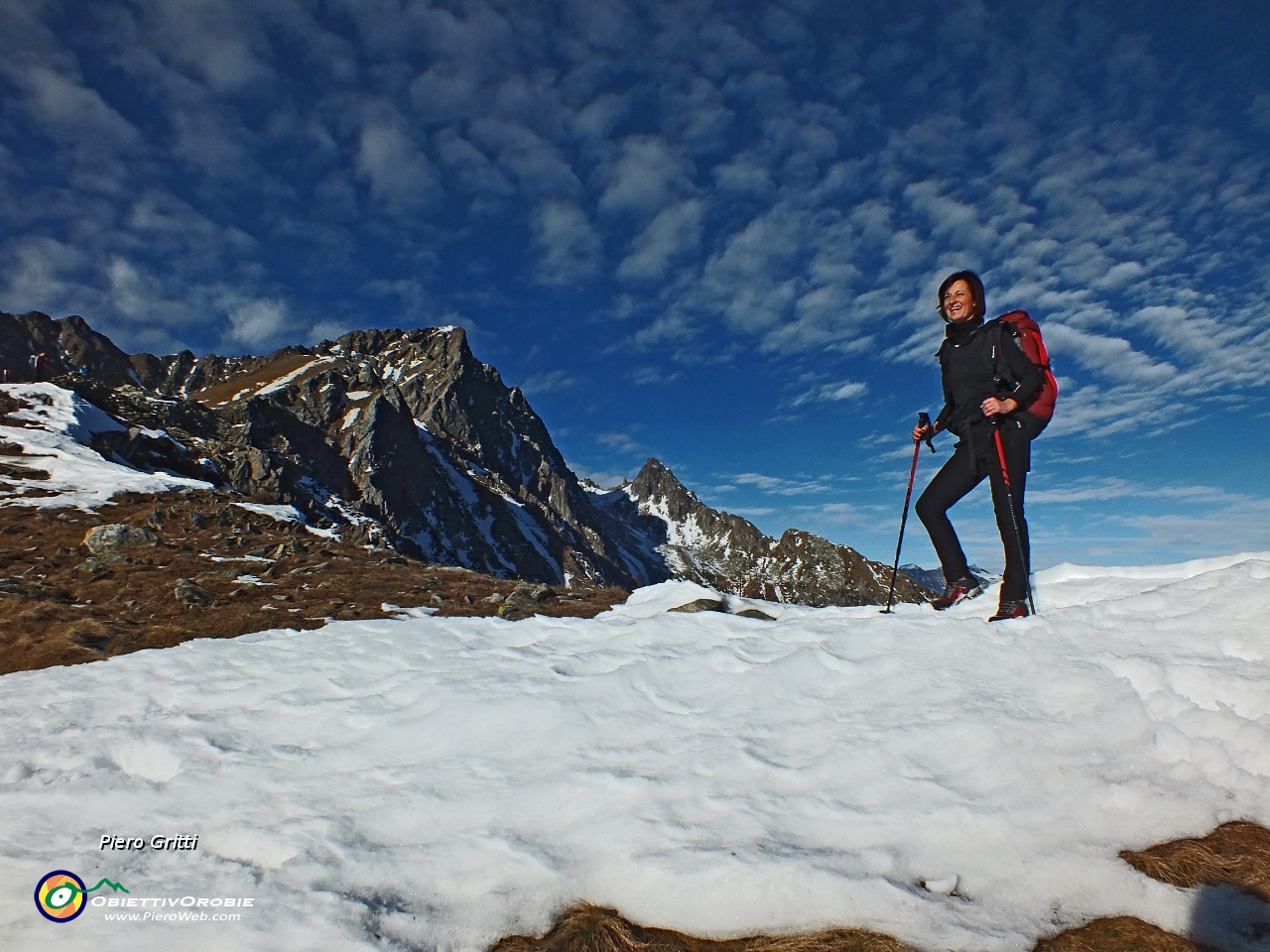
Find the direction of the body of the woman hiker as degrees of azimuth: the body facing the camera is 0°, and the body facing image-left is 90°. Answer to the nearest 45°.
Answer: approximately 45°
